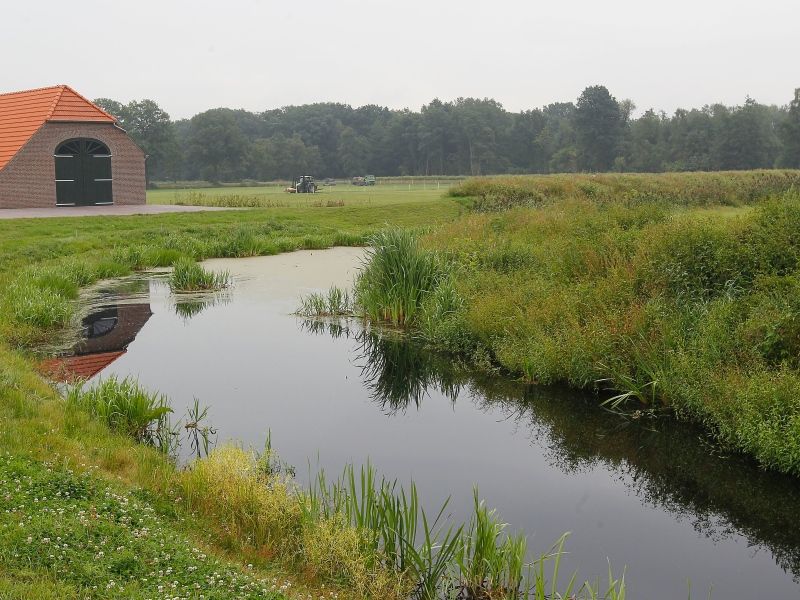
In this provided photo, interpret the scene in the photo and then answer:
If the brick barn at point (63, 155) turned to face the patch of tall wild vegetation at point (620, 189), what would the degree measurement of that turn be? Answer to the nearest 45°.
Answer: approximately 45° to its left

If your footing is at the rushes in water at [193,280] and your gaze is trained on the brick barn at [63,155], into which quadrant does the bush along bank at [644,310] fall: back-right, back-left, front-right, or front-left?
back-right

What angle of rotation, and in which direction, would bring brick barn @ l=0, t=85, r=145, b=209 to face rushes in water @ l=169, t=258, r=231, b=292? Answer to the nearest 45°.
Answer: approximately 45° to its right

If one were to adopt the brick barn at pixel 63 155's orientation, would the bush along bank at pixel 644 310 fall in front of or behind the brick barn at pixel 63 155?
in front

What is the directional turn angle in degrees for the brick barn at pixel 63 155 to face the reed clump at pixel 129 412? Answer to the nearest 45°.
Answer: approximately 45° to its right

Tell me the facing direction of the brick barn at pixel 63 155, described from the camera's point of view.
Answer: facing the viewer and to the right of the viewer

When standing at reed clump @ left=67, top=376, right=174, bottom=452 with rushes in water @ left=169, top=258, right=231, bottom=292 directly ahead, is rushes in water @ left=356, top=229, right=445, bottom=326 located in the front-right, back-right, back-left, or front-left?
front-right
